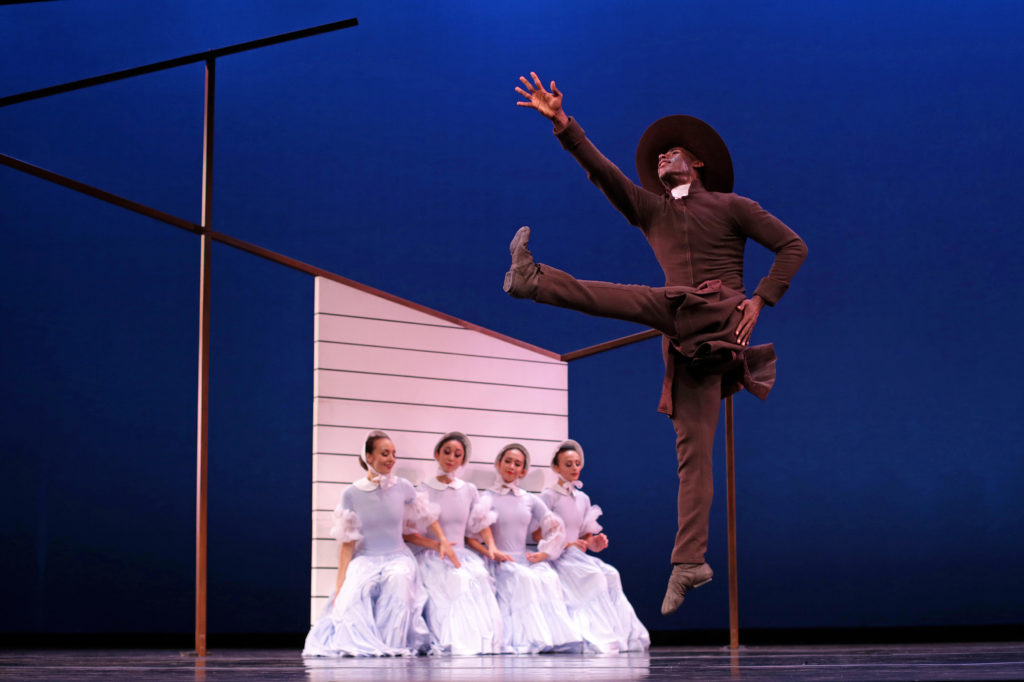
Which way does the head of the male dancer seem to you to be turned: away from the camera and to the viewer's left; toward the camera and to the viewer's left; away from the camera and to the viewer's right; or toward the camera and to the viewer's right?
toward the camera and to the viewer's left

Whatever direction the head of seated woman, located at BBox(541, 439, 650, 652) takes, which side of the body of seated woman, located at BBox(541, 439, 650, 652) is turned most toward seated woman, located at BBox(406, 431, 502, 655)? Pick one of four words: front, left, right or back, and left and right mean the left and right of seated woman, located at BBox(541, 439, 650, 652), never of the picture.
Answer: right

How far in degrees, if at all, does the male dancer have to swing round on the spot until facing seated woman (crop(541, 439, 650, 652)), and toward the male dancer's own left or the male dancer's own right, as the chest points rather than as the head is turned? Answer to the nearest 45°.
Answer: approximately 135° to the male dancer's own right

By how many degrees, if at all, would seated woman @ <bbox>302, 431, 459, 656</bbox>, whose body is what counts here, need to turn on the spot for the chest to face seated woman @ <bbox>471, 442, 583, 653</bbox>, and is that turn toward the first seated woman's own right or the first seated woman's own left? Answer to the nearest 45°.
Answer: approximately 135° to the first seated woman's own left

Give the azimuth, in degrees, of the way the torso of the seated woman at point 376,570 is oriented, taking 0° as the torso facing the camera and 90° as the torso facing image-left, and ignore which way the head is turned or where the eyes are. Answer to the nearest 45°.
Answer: approximately 0°

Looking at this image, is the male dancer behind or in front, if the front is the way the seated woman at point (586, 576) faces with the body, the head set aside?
in front

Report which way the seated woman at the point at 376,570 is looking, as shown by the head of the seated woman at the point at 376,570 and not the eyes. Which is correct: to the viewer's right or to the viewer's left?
to the viewer's right

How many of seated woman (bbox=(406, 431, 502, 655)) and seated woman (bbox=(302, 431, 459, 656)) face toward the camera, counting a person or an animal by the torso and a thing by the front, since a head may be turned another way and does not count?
2
